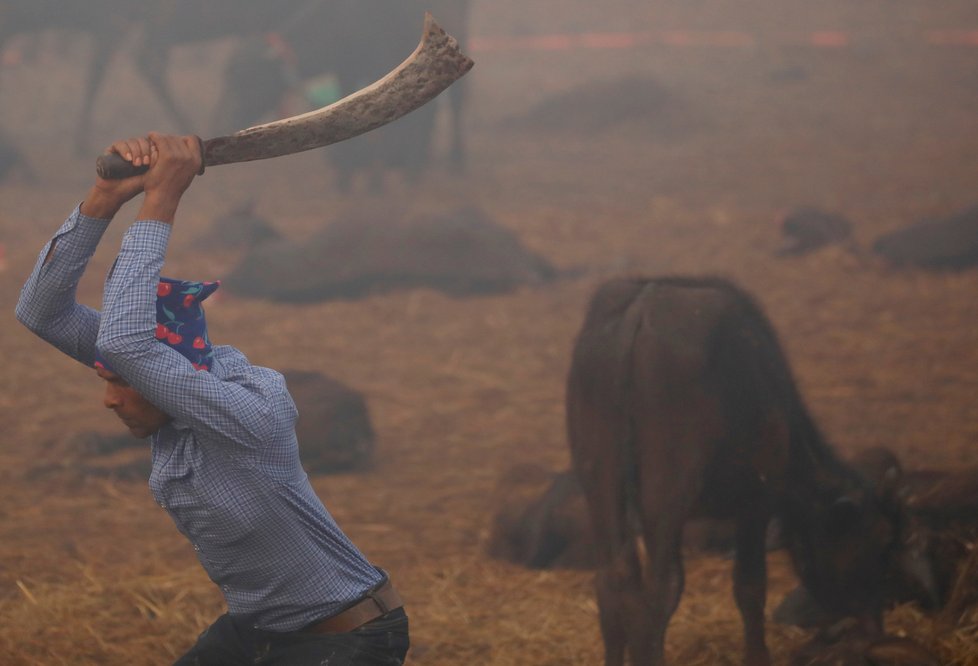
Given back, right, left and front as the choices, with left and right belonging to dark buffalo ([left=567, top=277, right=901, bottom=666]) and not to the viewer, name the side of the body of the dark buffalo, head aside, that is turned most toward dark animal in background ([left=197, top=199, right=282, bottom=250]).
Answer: left

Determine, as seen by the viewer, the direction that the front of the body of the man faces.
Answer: to the viewer's left

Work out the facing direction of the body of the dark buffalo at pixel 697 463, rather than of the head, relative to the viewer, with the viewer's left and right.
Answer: facing away from the viewer and to the right of the viewer

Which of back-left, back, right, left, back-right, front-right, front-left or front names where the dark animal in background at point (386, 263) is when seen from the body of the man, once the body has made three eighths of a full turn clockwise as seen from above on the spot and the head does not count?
front-left

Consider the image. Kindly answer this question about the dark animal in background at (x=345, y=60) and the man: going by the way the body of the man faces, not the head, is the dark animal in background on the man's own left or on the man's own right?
on the man's own right

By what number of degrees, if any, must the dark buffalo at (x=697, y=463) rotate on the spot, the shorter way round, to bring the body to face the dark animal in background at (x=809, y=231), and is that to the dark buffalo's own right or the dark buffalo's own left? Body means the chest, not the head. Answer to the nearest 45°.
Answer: approximately 45° to the dark buffalo's own left

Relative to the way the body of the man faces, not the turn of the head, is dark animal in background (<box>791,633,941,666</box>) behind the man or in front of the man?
behind

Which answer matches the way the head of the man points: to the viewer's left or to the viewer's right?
to the viewer's left
